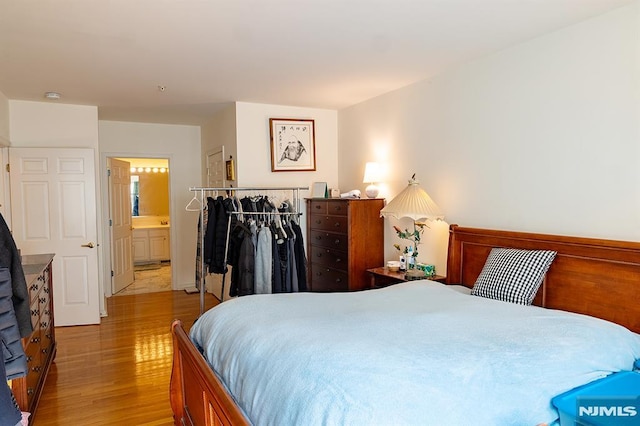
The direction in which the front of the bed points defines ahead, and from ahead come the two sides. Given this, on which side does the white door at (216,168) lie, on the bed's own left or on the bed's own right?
on the bed's own right

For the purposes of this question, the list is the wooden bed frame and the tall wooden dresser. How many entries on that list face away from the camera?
0

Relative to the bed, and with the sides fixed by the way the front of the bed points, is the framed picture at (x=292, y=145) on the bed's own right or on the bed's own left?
on the bed's own right

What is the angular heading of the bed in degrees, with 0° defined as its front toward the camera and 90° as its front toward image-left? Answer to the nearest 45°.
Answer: approximately 45°

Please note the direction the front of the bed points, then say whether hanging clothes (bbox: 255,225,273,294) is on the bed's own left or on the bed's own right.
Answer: on the bed's own right

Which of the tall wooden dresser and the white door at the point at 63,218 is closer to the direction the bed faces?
the white door

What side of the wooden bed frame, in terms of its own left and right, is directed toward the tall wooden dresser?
right

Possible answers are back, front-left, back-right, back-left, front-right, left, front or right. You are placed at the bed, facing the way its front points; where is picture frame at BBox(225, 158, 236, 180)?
right

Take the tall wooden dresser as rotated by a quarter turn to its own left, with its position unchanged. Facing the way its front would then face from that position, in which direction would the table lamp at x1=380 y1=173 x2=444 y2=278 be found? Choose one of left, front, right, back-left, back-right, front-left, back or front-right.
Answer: front
